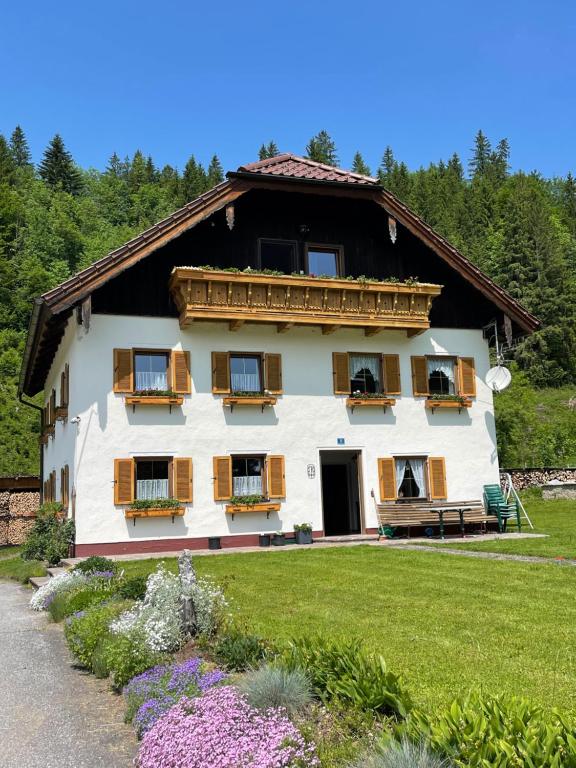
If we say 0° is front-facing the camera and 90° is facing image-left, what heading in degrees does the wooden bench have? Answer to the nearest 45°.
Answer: approximately 0°

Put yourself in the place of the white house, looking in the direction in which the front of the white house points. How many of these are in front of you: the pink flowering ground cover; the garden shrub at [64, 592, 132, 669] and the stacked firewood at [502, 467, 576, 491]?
2

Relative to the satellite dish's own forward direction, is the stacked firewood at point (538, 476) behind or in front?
behind

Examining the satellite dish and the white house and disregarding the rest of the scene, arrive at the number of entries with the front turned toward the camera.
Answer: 2

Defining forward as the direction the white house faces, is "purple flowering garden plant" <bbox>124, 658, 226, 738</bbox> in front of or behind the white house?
in front

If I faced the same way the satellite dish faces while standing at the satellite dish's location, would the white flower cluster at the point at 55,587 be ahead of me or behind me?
ahead

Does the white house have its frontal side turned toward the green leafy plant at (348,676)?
yes

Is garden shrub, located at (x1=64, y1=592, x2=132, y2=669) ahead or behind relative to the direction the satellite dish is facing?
ahead

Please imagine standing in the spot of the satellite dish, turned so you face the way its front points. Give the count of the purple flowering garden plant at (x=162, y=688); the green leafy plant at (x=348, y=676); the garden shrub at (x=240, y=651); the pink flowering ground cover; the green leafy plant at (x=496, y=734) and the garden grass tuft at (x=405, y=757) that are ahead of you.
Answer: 6

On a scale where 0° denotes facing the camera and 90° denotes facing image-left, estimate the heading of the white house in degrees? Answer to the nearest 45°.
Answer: approximately 0°
